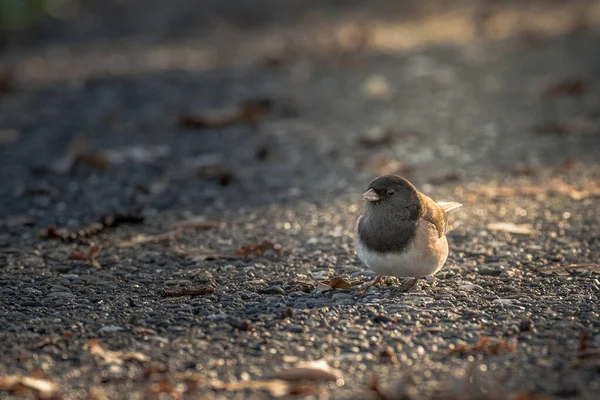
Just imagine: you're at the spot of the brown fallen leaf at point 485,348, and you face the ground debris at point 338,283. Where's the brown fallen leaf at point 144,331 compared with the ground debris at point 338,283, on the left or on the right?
left

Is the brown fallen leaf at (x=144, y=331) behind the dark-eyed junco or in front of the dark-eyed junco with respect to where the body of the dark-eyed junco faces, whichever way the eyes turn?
in front

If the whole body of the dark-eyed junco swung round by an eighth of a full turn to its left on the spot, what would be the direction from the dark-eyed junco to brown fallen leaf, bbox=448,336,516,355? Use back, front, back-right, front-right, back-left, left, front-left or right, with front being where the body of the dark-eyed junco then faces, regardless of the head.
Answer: front-left

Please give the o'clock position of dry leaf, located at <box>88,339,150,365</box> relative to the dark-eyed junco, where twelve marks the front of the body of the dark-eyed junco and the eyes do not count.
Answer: The dry leaf is roughly at 12 o'clock from the dark-eyed junco.

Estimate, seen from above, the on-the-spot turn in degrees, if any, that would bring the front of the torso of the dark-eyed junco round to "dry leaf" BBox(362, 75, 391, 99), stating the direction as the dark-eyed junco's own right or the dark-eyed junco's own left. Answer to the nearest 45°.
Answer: approximately 135° to the dark-eyed junco's own right

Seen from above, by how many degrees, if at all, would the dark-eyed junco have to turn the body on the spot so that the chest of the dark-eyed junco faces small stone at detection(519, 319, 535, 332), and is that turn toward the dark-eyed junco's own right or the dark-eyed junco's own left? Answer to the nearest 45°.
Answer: approximately 90° to the dark-eyed junco's own left

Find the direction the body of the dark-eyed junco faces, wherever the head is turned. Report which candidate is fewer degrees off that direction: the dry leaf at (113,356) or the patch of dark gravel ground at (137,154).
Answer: the dry leaf

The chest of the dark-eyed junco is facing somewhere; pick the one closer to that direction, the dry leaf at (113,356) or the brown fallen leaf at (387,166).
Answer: the dry leaf

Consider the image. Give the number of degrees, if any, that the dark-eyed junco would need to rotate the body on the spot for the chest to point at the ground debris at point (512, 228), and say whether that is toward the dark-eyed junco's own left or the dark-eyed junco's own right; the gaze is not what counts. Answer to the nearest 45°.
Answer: approximately 180°

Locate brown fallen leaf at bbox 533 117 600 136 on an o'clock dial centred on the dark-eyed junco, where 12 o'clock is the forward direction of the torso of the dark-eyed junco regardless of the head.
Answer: The brown fallen leaf is roughly at 5 o'clock from the dark-eyed junco.

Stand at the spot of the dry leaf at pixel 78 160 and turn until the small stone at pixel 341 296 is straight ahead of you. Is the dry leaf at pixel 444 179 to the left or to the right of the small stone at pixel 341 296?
left

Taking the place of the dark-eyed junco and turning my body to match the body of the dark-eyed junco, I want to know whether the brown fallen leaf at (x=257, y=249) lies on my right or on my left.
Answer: on my right

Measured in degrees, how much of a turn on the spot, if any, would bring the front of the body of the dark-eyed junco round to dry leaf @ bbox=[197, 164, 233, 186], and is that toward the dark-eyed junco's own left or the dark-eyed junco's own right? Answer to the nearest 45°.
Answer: approximately 90° to the dark-eyed junco's own right

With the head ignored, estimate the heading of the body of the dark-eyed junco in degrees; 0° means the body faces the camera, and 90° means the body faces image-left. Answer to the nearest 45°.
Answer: approximately 45°
